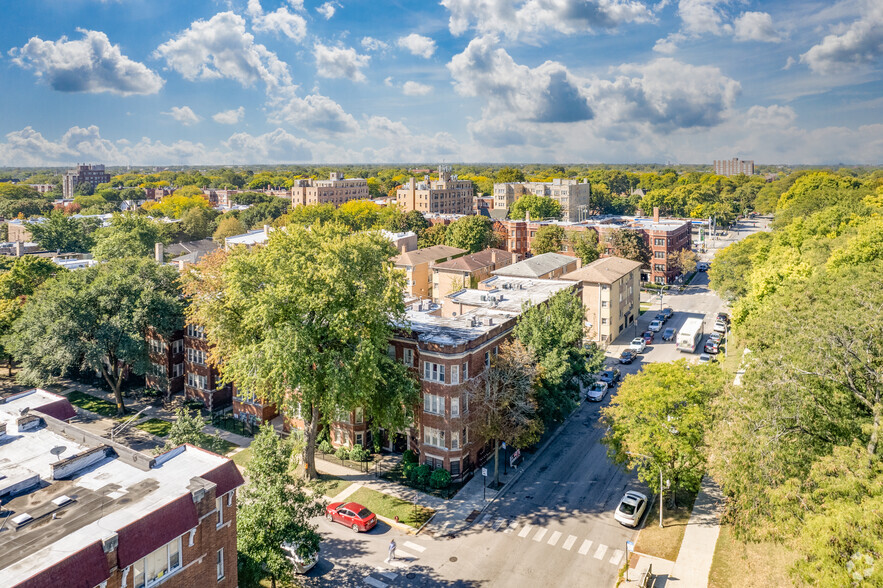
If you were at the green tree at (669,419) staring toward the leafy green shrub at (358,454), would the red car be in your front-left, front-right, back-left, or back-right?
front-left

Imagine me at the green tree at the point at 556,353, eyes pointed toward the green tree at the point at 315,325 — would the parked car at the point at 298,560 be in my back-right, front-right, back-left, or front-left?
front-left

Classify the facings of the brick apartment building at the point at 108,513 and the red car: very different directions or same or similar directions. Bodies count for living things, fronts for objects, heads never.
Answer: very different directions

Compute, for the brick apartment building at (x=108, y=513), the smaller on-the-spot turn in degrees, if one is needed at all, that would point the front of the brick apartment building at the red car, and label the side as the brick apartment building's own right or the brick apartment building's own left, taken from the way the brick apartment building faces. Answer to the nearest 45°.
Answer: approximately 90° to the brick apartment building's own left

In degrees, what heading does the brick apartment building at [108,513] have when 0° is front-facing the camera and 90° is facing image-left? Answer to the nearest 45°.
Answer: approximately 315°

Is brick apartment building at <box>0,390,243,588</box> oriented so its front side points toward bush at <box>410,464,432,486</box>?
no

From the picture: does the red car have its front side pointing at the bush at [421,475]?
no
